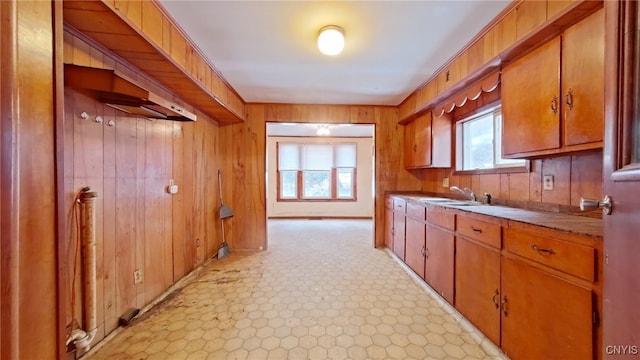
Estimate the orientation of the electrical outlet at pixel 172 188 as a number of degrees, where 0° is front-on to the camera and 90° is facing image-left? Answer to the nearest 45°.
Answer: approximately 315°

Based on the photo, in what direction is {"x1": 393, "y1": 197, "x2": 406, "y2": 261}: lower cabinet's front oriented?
to the viewer's left

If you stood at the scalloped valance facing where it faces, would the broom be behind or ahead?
ahead

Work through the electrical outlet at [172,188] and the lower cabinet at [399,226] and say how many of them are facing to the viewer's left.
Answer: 1

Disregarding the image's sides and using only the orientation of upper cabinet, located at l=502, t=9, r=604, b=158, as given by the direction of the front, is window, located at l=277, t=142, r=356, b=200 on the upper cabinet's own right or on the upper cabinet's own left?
on the upper cabinet's own right

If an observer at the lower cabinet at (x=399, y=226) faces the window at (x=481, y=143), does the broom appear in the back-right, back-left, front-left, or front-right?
back-right

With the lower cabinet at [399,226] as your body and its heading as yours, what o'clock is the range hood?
The range hood is roughly at 10 o'clock from the lower cabinet.

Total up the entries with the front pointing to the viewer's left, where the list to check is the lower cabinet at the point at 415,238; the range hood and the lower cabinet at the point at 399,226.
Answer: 2

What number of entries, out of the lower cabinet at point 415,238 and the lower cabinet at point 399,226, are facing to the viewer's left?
2

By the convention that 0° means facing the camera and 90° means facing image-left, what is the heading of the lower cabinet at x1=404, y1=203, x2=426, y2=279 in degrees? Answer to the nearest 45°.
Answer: approximately 90°

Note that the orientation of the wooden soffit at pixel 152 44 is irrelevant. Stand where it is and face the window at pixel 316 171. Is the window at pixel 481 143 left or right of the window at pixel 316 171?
right

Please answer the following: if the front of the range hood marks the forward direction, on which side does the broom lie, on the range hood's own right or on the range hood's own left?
on the range hood's own left
